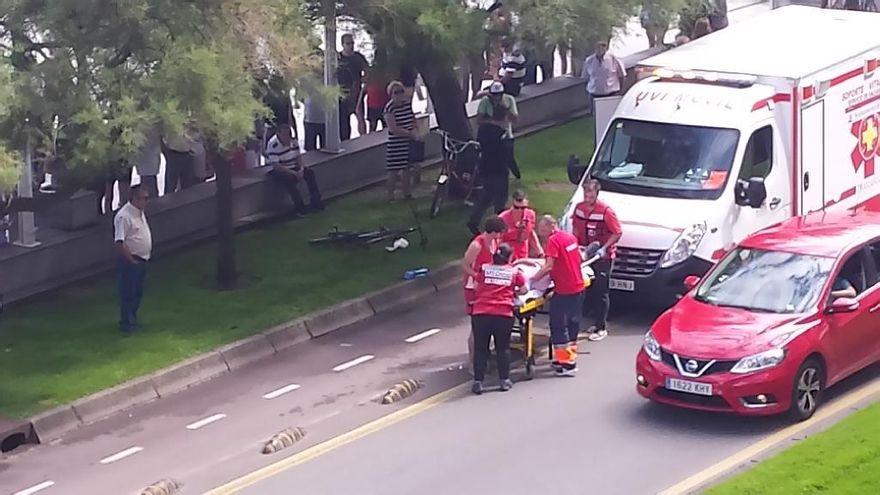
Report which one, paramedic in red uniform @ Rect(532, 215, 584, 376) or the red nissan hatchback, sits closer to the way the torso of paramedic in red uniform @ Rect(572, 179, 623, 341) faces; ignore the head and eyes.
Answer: the paramedic in red uniform

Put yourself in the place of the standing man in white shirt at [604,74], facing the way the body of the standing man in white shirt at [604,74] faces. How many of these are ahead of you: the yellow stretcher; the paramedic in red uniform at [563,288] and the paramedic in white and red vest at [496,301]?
3

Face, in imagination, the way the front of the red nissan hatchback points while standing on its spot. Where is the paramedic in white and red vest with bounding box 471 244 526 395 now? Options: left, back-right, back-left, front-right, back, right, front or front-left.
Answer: front-right

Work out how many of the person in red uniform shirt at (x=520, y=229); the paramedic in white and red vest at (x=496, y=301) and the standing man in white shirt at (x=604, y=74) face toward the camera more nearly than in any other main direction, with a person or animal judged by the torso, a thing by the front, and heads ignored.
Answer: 2

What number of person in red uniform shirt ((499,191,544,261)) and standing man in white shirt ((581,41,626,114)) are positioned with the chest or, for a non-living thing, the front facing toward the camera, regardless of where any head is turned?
2

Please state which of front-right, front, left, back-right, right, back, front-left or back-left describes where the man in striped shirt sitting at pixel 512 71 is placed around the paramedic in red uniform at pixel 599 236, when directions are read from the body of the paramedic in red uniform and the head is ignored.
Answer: back-right

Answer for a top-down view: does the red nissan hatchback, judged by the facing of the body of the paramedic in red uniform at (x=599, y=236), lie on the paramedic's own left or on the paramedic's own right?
on the paramedic's own left

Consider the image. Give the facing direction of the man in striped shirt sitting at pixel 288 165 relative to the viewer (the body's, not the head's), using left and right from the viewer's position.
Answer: facing the viewer and to the right of the viewer

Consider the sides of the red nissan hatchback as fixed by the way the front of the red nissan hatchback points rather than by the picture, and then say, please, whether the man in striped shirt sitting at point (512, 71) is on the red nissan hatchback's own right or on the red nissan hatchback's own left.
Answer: on the red nissan hatchback's own right

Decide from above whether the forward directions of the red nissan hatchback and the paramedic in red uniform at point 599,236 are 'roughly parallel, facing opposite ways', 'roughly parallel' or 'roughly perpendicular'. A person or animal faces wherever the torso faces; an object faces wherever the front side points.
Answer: roughly parallel

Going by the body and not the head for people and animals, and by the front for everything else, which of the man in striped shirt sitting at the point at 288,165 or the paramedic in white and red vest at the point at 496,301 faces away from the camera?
the paramedic in white and red vest

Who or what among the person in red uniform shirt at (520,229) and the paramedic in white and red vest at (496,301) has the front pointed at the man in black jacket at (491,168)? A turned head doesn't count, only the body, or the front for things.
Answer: the paramedic in white and red vest at (496,301)

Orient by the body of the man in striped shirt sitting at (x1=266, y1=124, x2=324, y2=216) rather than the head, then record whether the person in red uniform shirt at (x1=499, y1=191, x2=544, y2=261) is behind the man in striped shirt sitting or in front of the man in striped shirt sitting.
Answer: in front

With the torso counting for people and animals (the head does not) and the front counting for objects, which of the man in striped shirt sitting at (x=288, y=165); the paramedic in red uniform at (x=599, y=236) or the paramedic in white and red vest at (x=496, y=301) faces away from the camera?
the paramedic in white and red vest

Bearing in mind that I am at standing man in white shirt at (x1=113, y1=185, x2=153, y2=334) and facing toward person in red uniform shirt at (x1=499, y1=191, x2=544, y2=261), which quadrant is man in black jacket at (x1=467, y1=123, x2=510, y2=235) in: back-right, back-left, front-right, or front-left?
front-left

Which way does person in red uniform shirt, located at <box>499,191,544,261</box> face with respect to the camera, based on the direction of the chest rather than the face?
toward the camera

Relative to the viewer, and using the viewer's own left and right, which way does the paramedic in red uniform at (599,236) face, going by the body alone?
facing the viewer and to the left of the viewer

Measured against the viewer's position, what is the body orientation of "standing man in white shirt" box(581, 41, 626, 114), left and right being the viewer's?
facing the viewer

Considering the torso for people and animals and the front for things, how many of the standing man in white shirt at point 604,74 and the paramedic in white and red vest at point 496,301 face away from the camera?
1
